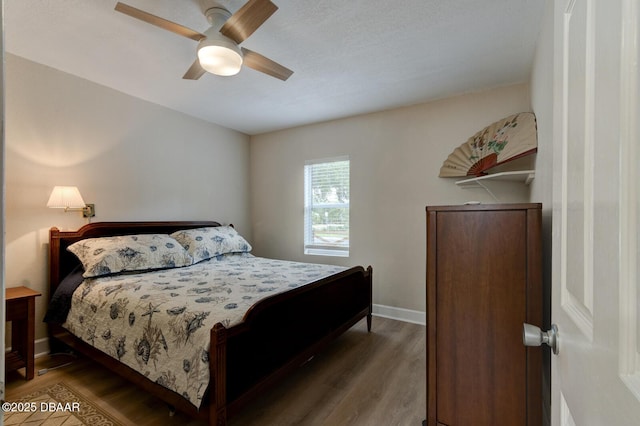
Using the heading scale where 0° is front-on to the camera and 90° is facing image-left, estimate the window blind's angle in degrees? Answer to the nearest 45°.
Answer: approximately 45°

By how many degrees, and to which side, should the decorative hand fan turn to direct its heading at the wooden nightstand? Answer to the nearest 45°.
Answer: approximately 45° to its right

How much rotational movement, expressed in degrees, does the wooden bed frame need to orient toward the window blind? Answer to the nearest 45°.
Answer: approximately 90° to its left

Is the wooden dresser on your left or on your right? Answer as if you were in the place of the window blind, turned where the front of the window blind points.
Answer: on your left

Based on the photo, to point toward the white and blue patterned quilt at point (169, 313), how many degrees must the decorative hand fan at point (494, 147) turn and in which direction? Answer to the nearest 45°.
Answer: approximately 45° to its right

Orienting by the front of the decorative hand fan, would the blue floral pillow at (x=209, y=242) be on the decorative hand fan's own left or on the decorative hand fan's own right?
on the decorative hand fan's own right

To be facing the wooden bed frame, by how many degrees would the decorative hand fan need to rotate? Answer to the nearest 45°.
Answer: approximately 45° to its right

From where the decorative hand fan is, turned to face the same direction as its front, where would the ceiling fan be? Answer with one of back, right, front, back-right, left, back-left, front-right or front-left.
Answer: front-right

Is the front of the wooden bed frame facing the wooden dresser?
yes
